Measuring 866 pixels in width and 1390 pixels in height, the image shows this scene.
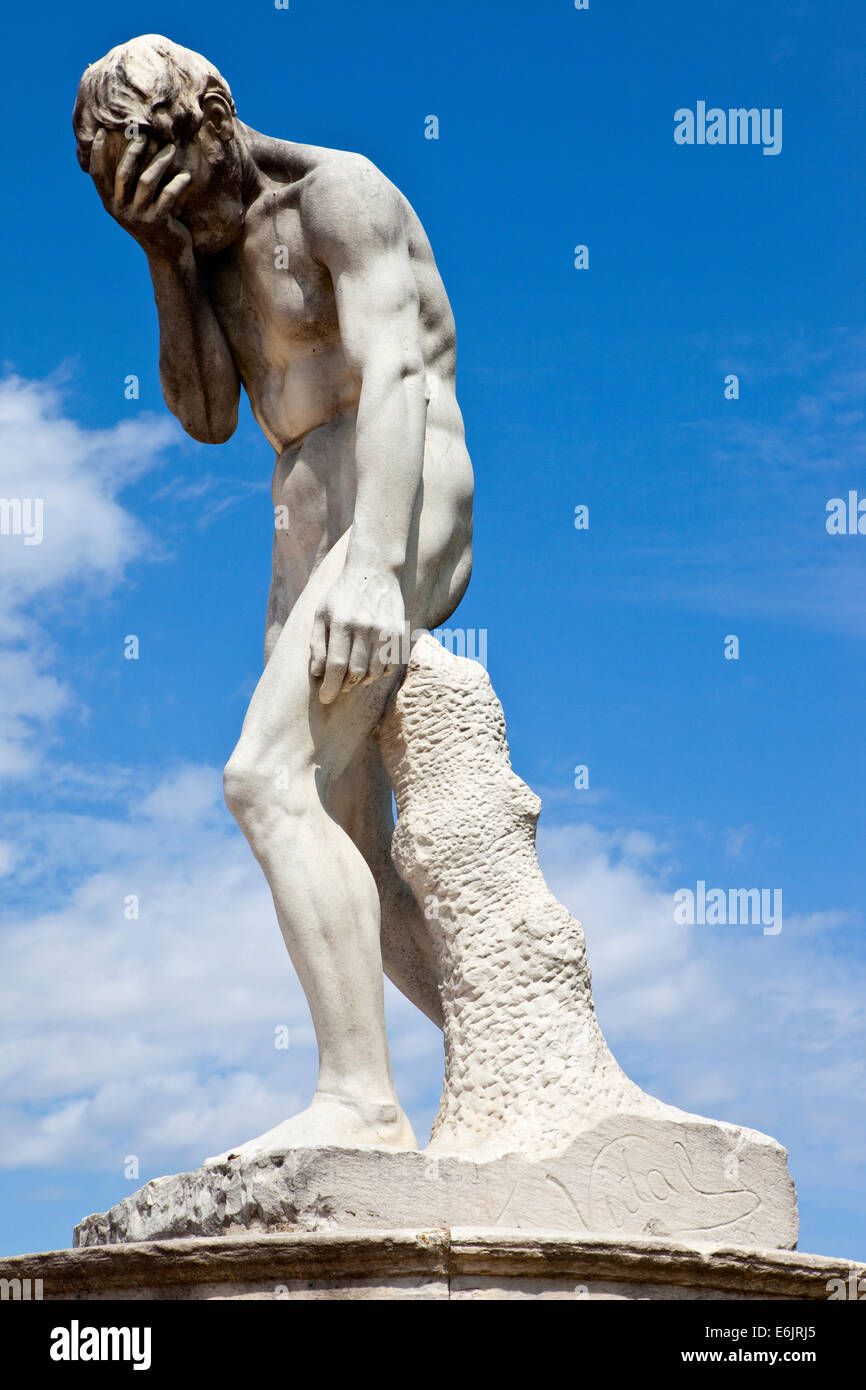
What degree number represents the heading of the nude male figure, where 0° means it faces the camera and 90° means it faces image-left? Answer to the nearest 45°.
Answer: approximately 45°
